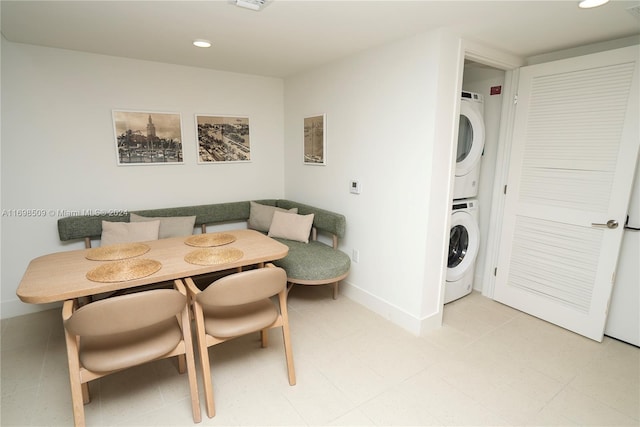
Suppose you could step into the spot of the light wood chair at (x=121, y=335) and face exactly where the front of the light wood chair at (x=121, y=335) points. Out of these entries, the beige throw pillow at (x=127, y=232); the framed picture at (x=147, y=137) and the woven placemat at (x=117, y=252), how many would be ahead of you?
3

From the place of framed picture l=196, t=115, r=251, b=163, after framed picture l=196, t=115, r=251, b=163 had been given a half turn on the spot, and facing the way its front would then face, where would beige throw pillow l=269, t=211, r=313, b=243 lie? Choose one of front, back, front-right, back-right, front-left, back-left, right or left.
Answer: back-right

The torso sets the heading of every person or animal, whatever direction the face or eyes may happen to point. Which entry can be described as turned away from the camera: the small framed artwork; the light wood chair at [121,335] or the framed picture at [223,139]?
the light wood chair

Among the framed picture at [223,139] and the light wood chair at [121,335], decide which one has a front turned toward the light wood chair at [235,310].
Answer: the framed picture

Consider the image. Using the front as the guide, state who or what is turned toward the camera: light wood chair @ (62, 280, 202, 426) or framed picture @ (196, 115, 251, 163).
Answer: the framed picture

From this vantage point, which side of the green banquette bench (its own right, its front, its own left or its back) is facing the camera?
front

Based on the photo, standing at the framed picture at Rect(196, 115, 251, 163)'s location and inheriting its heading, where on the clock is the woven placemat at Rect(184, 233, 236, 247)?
The woven placemat is roughly at 12 o'clock from the framed picture.

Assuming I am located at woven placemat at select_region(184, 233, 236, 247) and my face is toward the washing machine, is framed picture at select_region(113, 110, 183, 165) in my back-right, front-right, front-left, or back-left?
back-left

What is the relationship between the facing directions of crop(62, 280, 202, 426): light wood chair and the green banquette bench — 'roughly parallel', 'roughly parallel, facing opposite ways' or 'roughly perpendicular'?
roughly parallel, facing opposite ways

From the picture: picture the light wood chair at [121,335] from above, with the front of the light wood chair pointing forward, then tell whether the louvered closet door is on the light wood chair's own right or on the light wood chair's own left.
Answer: on the light wood chair's own right

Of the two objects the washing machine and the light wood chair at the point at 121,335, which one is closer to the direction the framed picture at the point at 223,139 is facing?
the light wood chair

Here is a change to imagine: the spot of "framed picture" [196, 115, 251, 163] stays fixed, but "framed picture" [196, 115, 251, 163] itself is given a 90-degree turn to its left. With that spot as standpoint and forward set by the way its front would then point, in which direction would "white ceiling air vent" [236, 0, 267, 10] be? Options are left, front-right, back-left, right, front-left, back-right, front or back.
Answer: right

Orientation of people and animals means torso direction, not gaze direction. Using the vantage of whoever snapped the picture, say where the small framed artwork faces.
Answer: facing the viewer and to the left of the viewer

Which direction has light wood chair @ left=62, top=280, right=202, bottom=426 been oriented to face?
away from the camera

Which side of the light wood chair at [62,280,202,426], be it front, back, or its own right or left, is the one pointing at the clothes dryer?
right

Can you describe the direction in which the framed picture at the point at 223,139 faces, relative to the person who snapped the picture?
facing the viewer

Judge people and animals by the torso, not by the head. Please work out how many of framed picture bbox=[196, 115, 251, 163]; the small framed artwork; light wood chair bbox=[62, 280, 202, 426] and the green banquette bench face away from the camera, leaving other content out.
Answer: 1

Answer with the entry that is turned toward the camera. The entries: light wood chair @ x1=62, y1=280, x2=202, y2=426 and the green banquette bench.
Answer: the green banquette bench

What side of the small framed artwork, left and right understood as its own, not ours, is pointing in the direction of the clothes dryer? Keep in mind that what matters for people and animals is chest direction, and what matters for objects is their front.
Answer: left
